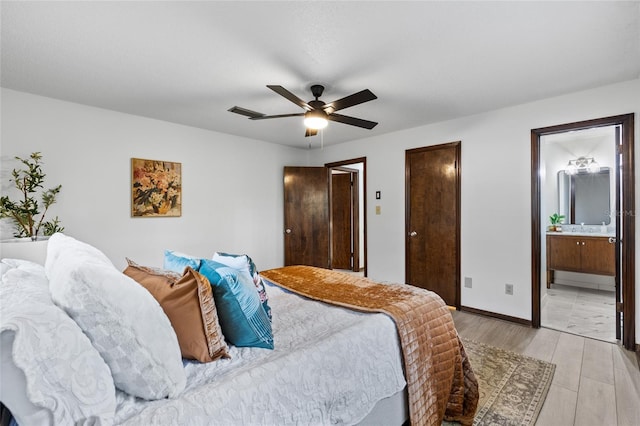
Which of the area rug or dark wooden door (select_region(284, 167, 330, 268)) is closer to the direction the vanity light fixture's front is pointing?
the area rug

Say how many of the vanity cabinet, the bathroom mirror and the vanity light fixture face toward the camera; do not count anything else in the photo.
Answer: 3

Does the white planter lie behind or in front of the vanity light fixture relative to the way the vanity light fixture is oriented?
in front

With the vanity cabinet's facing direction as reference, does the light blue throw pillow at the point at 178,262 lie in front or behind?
in front

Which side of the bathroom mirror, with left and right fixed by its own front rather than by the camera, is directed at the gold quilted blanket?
front

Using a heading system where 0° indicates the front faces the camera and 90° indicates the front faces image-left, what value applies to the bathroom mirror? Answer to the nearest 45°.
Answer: approximately 0°

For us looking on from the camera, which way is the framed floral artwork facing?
facing the viewer and to the right of the viewer

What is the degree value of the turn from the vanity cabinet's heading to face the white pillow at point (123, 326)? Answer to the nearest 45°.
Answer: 0° — it already faces it

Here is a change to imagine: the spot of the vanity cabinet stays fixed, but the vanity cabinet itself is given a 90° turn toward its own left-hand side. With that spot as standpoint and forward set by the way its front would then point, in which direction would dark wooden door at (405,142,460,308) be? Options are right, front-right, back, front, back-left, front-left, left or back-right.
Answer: back-right
